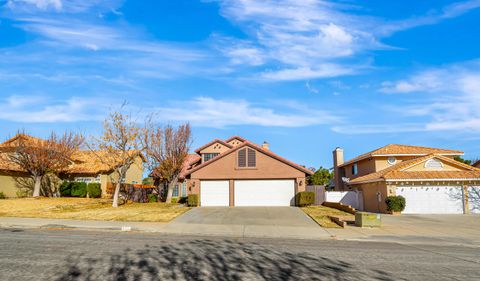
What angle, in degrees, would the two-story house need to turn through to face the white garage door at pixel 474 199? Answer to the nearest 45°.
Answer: approximately 90° to its left

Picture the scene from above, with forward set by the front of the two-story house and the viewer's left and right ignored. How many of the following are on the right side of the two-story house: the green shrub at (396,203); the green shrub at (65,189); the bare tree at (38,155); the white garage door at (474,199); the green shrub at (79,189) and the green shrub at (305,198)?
3

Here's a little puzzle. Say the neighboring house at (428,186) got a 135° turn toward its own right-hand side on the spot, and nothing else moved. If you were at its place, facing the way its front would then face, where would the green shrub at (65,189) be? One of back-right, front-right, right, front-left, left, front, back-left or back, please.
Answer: front-left

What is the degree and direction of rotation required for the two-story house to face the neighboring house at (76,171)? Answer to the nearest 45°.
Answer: approximately 90° to its right

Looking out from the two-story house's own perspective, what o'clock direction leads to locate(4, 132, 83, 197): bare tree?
The bare tree is roughly at 3 o'clock from the two-story house.

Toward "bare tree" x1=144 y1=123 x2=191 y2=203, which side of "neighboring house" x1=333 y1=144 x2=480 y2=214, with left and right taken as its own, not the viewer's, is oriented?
right

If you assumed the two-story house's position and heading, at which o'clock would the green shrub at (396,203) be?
The green shrub is roughly at 10 o'clock from the two-story house.

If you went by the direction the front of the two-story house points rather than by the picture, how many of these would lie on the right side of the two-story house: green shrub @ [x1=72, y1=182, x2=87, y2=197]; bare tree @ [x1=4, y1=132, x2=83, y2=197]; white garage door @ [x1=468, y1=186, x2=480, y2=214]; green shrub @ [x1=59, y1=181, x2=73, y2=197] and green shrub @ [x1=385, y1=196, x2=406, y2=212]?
3

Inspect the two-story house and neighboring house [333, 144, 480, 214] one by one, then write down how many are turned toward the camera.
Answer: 2

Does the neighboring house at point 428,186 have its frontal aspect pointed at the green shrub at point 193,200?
no

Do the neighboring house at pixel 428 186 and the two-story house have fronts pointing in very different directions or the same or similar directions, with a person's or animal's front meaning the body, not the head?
same or similar directions

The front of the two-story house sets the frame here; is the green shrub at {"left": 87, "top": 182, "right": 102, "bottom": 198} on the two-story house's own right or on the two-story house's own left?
on the two-story house's own right

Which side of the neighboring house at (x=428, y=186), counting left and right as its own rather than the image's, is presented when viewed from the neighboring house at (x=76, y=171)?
right

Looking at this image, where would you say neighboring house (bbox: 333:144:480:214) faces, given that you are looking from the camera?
facing the viewer

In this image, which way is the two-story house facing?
toward the camera

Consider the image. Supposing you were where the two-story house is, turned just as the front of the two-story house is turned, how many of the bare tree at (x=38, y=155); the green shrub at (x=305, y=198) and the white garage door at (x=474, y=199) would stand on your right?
1

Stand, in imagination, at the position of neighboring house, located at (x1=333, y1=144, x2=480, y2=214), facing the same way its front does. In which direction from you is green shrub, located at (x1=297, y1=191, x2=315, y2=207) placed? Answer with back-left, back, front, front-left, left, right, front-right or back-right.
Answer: right
